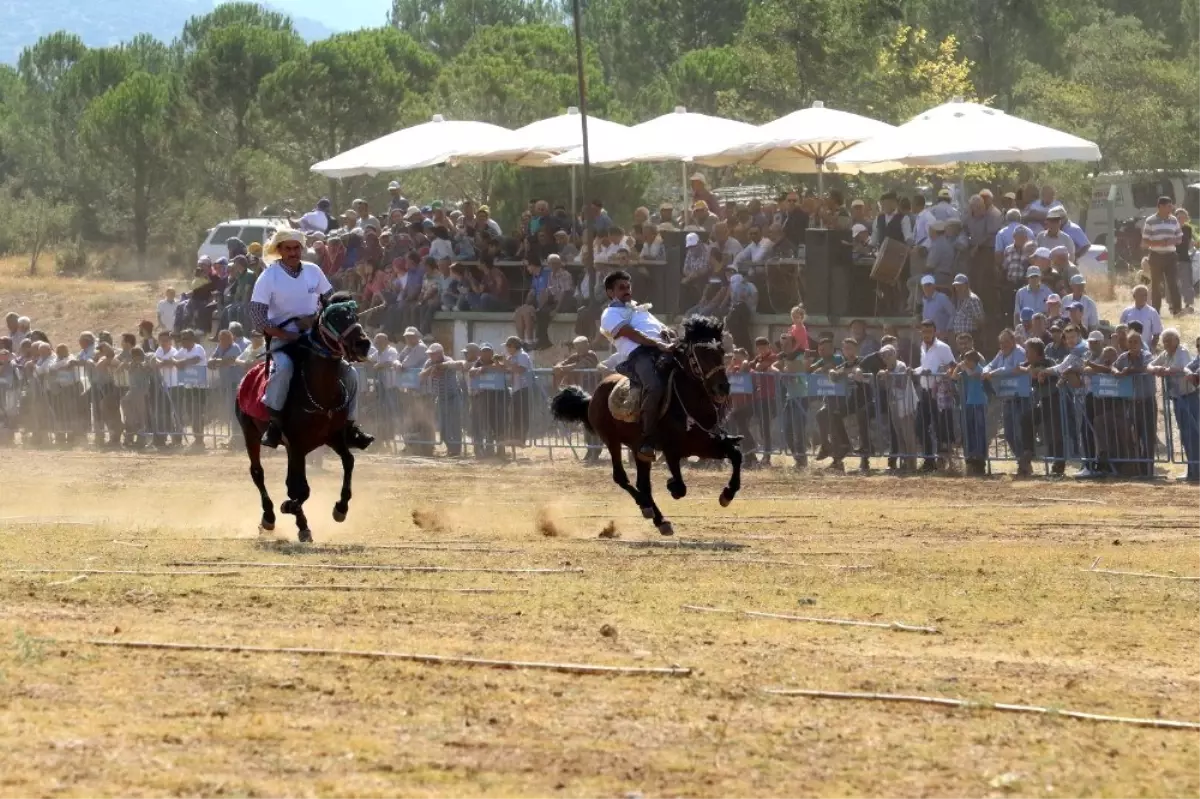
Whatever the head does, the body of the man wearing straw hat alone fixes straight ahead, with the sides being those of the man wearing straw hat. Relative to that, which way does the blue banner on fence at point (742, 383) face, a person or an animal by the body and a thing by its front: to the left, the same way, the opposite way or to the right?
the same way

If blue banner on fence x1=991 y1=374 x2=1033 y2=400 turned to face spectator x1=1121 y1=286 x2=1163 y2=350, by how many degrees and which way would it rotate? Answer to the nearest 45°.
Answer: approximately 135° to its left

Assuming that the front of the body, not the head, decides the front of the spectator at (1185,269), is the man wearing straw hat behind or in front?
in front

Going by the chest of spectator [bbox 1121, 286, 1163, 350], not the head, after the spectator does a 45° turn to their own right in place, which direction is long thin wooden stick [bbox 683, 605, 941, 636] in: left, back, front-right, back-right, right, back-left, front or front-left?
front-left

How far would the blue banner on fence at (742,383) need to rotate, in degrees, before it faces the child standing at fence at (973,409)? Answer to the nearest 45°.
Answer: approximately 45° to its left

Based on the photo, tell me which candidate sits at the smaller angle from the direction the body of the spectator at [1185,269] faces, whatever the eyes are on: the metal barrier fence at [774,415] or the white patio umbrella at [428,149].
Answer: the metal barrier fence

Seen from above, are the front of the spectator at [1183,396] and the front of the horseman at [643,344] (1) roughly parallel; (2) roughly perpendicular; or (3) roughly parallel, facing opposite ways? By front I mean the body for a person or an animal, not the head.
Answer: roughly perpendicular

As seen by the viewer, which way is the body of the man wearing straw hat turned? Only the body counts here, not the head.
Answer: toward the camera

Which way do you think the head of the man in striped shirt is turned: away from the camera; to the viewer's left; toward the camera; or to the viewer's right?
toward the camera

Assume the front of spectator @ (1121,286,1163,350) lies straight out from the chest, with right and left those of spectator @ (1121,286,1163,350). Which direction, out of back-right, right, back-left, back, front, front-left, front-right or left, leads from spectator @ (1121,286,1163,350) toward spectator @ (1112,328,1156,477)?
front

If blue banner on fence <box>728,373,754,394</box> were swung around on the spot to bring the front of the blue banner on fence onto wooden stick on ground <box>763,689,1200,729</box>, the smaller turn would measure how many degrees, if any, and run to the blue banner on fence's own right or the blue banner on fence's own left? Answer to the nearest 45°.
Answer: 0° — it already faces it

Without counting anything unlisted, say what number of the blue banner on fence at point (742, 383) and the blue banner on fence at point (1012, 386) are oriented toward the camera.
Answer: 2

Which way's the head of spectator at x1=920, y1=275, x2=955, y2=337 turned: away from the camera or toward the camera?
toward the camera

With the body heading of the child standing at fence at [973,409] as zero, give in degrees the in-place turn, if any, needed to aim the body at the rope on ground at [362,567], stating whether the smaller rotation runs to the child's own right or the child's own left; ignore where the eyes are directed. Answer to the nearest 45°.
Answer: approximately 45° to the child's own right

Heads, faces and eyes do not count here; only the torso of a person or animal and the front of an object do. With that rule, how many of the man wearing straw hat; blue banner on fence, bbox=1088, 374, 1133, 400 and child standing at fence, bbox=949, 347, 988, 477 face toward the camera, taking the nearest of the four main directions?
3

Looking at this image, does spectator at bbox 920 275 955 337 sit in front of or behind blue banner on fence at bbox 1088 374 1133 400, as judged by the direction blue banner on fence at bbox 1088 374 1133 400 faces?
behind

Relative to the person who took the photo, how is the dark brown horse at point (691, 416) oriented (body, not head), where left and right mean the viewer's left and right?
facing the viewer and to the right of the viewer

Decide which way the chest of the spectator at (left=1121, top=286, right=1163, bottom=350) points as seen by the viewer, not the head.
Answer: toward the camera

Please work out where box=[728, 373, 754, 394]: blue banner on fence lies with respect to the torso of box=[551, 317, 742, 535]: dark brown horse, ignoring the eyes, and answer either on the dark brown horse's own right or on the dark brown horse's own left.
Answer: on the dark brown horse's own left
